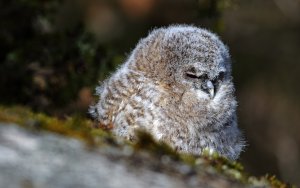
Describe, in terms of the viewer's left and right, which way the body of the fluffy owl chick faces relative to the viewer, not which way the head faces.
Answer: facing the viewer and to the right of the viewer
